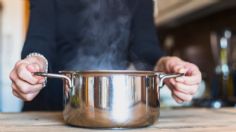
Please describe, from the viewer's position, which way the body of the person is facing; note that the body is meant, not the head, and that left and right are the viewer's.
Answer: facing the viewer

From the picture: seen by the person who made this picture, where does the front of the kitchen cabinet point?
facing the viewer and to the left of the viewer

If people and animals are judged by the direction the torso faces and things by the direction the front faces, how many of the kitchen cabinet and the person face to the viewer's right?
0

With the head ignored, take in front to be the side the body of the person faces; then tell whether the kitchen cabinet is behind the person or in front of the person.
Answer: behind

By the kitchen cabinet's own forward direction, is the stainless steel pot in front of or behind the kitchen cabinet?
in front
